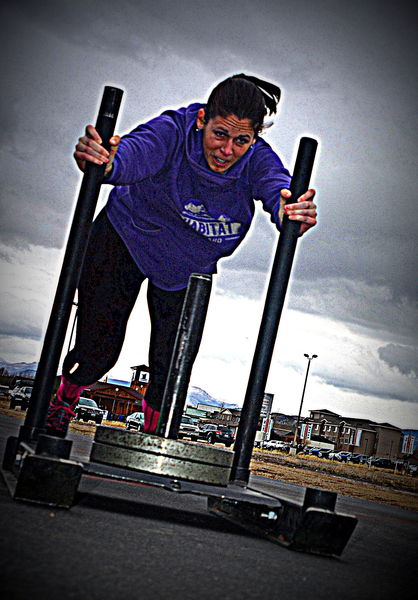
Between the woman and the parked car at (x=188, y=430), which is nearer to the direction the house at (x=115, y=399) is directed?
the woman

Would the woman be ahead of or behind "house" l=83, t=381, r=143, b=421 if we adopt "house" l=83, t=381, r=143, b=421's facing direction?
ahead

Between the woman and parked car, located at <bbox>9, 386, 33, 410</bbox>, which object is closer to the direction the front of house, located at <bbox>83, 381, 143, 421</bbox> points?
the woman

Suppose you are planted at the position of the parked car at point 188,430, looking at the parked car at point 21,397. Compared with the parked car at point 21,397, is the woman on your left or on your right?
left
